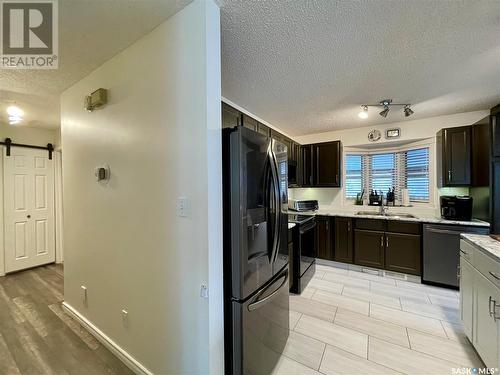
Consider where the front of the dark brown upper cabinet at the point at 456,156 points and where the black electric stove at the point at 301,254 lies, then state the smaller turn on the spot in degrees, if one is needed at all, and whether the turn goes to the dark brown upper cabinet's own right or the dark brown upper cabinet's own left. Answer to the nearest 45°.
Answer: approximately 45° to the dark brown upper cabinet's own right

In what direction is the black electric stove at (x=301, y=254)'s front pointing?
to the viewer's right

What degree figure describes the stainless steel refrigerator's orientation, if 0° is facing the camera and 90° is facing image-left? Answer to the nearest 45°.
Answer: approximately 315°

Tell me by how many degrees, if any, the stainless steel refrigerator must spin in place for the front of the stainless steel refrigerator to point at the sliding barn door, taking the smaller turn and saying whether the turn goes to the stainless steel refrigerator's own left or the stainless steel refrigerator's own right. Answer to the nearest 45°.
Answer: approximately 180°

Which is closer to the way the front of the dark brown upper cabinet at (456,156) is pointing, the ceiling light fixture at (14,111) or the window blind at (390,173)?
the ceiling light fixture

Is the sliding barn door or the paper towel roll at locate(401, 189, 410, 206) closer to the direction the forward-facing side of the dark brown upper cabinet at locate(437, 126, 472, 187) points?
the sliding barn door

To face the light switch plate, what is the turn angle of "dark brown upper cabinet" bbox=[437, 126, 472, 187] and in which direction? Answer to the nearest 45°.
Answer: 0° — it already faces it

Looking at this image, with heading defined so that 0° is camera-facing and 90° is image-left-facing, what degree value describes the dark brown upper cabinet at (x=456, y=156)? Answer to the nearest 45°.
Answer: approximately 0°

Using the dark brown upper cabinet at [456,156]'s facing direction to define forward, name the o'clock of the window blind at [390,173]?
The window blind is roughly at 4 o'clock from the dark brown upper cabinet.

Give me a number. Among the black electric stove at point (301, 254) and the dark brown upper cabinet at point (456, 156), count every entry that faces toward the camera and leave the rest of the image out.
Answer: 1
